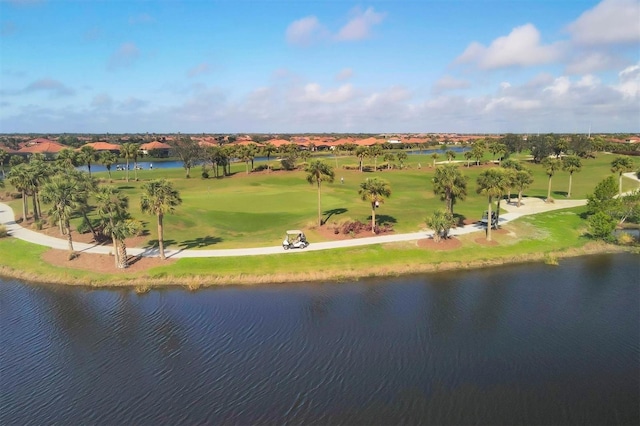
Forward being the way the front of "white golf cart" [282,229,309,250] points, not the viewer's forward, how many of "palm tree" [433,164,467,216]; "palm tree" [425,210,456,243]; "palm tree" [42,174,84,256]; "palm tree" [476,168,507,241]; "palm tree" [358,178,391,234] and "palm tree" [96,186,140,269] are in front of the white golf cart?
2

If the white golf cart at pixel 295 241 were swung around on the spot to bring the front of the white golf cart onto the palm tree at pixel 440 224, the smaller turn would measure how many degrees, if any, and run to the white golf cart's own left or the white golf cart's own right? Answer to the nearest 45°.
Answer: approximately 180°

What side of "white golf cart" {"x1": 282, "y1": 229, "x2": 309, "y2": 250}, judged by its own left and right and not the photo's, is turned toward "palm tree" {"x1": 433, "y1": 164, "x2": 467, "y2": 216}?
back

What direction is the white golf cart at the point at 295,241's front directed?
to the viewer's left

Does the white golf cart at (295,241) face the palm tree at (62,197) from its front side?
yes

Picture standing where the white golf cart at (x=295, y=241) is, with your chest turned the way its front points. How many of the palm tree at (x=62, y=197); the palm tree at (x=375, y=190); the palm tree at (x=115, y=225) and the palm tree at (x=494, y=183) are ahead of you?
2

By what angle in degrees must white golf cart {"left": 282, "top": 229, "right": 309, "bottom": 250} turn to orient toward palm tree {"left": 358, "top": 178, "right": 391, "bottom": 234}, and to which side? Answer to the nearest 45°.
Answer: approximately 135° to its right

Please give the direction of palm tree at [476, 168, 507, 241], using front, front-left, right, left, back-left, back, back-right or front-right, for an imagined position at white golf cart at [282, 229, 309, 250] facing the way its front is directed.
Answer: back
